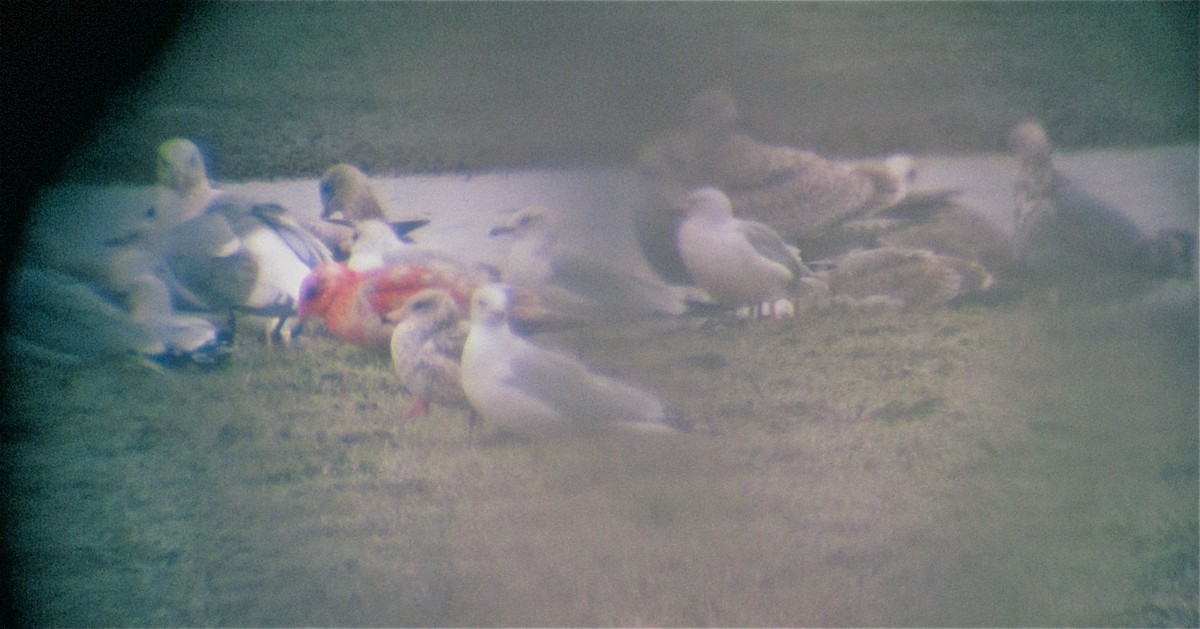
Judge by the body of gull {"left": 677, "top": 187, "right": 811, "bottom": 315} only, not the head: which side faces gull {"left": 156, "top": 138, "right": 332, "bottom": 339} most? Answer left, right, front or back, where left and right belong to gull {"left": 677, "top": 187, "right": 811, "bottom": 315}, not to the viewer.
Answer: front

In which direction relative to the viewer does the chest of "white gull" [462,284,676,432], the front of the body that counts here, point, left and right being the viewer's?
facing to the left of the viewer

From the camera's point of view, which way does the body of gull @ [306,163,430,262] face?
to the viewer's left

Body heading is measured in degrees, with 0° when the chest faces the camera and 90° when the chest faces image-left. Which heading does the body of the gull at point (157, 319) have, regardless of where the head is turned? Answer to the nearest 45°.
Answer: approximately 90°

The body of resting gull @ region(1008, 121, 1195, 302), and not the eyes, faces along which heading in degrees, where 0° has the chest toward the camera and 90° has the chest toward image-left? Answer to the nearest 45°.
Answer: approximately 90°

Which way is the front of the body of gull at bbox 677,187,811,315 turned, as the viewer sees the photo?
to the viewer's left

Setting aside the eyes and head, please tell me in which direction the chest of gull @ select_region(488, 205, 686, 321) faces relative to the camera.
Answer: to the viewer's left
